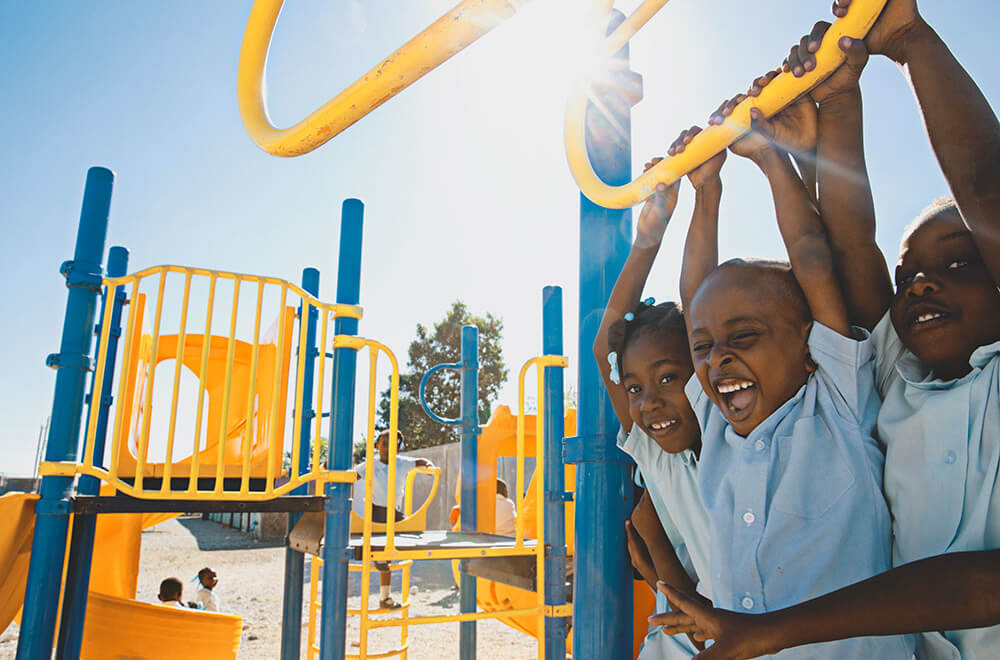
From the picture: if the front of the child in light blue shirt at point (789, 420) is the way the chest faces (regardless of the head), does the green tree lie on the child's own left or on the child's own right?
on the child's own right

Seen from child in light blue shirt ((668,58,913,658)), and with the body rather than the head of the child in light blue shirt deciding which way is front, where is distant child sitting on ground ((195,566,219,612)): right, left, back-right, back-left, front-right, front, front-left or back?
right

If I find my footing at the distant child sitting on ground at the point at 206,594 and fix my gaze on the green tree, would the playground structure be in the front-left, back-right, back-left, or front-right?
back-right
